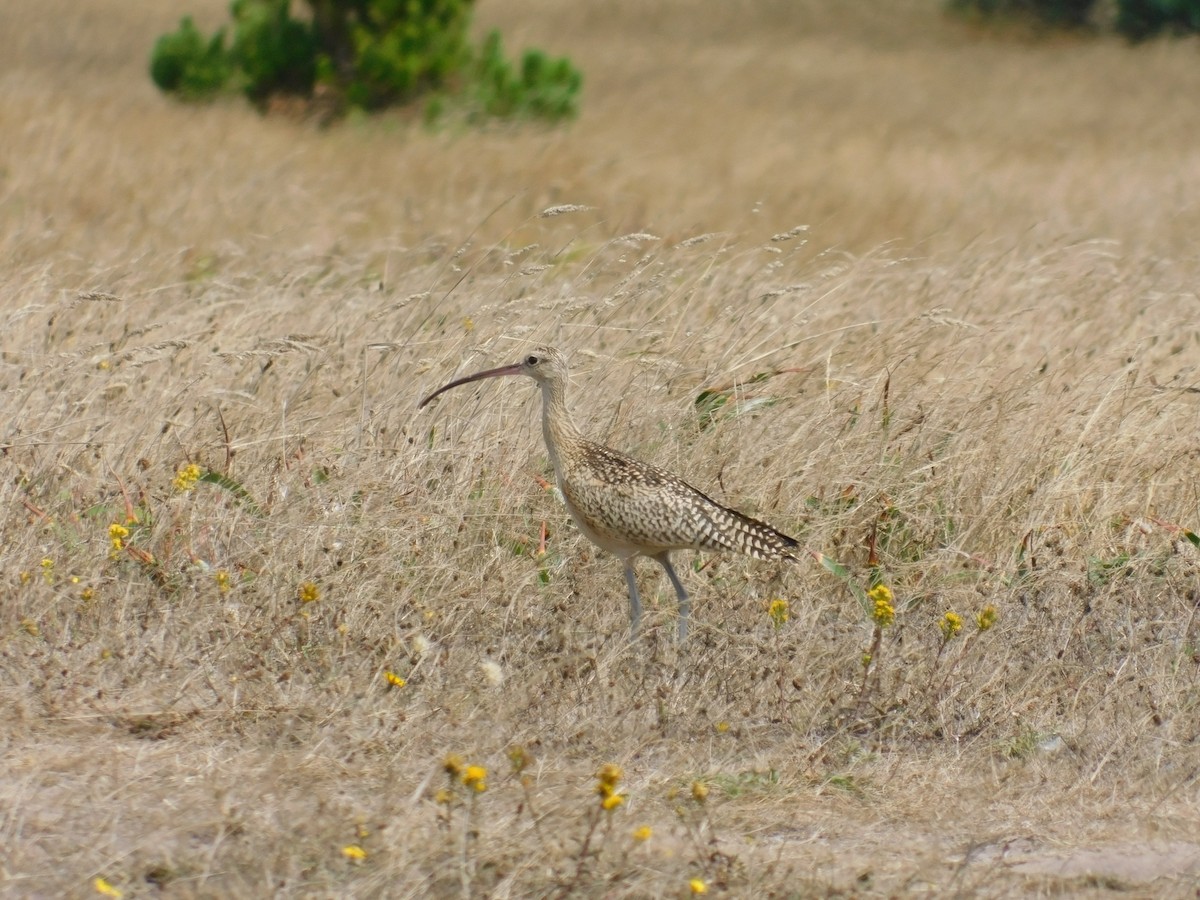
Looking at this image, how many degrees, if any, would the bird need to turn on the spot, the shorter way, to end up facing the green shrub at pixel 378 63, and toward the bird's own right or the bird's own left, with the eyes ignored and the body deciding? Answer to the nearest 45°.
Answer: approximately 90° to the bird's own right

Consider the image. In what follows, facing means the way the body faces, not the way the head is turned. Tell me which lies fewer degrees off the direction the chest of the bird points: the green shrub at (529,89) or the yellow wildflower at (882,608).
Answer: the green shrub

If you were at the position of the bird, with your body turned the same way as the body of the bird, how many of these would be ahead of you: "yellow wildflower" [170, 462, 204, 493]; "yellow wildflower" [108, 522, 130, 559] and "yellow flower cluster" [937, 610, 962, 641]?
2

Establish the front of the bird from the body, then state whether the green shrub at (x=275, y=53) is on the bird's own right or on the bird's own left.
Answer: on the bird's own right

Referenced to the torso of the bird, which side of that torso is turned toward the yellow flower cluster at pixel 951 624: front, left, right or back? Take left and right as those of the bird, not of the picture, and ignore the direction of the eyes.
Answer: back

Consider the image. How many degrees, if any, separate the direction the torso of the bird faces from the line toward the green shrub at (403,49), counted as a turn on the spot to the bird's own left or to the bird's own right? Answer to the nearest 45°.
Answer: approximately 90° to the bird's own right

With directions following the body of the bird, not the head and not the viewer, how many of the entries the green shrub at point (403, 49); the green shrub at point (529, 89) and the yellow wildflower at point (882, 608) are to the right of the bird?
2

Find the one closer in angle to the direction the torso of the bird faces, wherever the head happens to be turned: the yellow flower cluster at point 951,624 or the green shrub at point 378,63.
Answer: the green shrub

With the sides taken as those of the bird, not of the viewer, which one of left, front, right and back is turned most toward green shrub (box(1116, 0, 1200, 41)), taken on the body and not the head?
right

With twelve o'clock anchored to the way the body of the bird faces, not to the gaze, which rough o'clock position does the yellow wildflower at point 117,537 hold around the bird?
The yellow wildflower is roughly at 12 o'clock from the bird.

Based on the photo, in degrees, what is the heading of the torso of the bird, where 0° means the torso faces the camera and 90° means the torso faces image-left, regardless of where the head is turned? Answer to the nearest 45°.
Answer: approximately 90°
